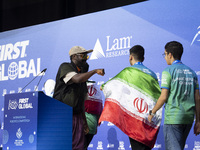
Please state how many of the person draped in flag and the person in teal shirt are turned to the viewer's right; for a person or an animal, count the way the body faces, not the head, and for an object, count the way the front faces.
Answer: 0

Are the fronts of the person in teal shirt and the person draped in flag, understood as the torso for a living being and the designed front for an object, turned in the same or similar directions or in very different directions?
same or similar directions

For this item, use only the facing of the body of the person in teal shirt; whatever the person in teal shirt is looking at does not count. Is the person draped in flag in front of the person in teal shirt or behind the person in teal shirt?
in front

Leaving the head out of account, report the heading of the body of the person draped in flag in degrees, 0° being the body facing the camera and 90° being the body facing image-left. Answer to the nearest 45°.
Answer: approximately 135°

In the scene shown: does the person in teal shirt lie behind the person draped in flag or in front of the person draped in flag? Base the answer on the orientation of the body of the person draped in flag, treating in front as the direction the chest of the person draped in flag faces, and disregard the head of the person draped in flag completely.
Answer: behind
